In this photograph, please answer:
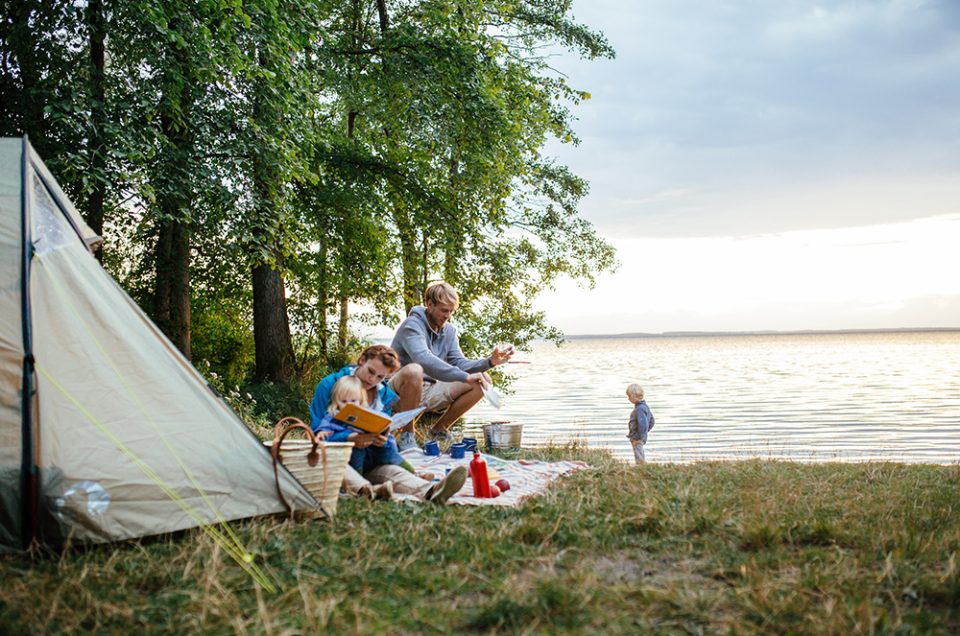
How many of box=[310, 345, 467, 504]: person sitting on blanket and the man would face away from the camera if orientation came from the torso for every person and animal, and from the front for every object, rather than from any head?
0

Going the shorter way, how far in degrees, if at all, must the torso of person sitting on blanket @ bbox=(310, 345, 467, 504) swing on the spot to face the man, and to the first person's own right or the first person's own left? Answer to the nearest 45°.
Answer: approximately 135° to the first person's own left

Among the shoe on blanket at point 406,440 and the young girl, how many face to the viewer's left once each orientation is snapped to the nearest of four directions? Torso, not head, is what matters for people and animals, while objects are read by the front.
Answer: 0

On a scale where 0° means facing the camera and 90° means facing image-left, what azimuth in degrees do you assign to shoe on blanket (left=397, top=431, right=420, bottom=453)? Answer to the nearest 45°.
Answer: approximately 315°

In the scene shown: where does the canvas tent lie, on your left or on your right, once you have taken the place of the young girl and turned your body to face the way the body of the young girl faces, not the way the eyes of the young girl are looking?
on your right

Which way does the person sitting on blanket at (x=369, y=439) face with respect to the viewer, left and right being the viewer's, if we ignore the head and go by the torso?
facing the viewer and to the right of the viewer

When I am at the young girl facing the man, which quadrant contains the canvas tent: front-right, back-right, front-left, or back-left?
back-left

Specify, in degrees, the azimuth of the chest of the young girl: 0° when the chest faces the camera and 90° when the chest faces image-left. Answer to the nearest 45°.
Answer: approximately 315°

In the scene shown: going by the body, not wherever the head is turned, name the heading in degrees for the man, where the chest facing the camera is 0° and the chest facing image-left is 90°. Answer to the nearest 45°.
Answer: approximately 315°

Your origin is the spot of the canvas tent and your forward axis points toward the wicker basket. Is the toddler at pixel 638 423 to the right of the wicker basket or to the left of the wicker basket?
left

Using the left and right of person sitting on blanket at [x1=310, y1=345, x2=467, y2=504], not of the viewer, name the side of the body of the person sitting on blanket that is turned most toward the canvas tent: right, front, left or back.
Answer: right

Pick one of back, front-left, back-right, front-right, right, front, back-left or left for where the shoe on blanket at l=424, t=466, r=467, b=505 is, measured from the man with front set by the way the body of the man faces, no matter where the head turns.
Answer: front-right
